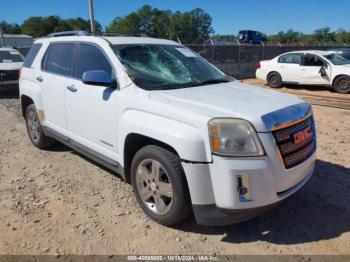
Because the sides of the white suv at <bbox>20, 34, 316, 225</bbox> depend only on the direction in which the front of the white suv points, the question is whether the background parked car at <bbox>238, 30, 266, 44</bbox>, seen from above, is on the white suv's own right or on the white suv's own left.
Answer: on the white suv's own left

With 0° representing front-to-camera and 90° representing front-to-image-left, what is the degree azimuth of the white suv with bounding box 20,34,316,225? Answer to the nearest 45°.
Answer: approximately 315°

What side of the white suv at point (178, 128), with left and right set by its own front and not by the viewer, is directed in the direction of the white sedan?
left

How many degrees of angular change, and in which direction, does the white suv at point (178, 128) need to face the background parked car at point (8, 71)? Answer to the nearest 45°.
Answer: approximately 180°

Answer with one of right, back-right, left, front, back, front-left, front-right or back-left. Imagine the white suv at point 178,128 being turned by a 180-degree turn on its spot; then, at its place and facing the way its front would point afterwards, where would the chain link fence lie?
front-right
